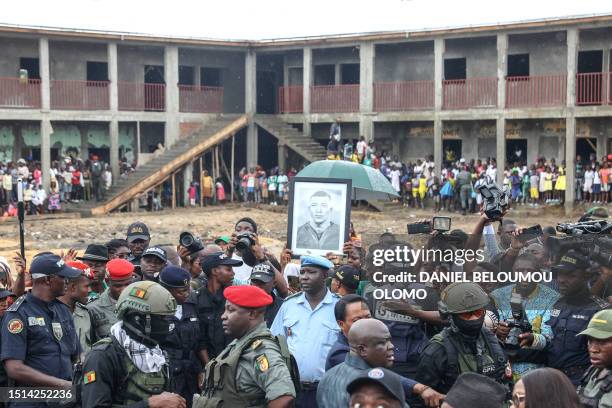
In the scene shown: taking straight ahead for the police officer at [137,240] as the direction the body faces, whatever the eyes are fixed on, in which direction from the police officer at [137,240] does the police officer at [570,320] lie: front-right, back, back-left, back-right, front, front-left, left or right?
front-left

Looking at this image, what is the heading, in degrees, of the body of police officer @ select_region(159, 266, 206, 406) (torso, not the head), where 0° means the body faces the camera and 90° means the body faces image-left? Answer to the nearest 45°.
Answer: approximately 315°

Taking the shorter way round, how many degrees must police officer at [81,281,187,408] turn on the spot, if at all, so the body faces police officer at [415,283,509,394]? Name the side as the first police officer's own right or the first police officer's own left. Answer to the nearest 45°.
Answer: approximately 45° to the first police officer's own left

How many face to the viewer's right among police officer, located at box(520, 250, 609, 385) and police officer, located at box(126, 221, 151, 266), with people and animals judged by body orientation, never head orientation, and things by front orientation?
0

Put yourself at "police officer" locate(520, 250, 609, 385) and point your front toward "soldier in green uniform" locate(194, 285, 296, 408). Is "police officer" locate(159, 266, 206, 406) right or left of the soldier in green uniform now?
right

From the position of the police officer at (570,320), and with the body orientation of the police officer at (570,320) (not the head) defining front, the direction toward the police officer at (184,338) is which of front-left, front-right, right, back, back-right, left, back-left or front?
front-right

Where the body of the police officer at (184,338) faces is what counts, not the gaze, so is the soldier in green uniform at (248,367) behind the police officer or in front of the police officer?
in front

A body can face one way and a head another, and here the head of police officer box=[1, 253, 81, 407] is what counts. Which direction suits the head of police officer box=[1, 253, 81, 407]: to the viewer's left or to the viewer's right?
to the viewer's right

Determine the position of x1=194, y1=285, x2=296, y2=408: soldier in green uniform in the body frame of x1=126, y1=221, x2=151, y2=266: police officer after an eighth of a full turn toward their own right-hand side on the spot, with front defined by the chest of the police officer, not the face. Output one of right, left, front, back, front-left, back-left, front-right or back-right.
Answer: front-left

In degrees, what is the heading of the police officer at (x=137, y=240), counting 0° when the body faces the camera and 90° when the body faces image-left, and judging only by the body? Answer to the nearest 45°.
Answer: approximately 0°

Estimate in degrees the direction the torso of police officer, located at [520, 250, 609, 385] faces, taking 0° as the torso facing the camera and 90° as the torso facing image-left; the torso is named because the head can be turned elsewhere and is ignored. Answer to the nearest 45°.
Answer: approximately 45°

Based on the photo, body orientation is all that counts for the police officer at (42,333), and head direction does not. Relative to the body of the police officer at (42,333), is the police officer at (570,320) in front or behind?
in front

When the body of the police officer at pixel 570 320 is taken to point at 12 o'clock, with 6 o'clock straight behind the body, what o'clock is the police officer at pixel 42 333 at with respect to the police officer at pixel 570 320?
the police officer at pixel 42 333 is roughly at 1 o'clock from the police officer at pixel 570 320.

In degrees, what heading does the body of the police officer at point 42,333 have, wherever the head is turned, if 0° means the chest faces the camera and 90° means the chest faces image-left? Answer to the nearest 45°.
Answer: approximately 315°

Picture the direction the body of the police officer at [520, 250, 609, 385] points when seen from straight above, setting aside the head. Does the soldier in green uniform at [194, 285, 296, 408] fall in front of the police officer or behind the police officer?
in front
